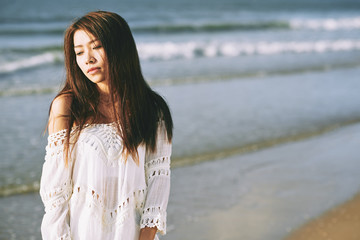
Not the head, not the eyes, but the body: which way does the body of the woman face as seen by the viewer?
toward the camera
